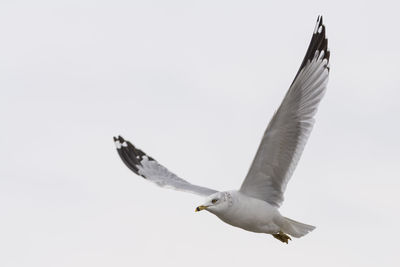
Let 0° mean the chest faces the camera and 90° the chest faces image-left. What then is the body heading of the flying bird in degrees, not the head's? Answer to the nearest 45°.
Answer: approximately 45°
